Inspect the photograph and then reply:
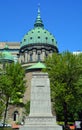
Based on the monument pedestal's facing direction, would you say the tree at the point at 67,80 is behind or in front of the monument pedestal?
behind

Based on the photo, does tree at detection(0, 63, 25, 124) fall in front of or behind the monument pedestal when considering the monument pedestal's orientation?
behind

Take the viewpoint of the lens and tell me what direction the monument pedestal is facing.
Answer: facing the viewer
